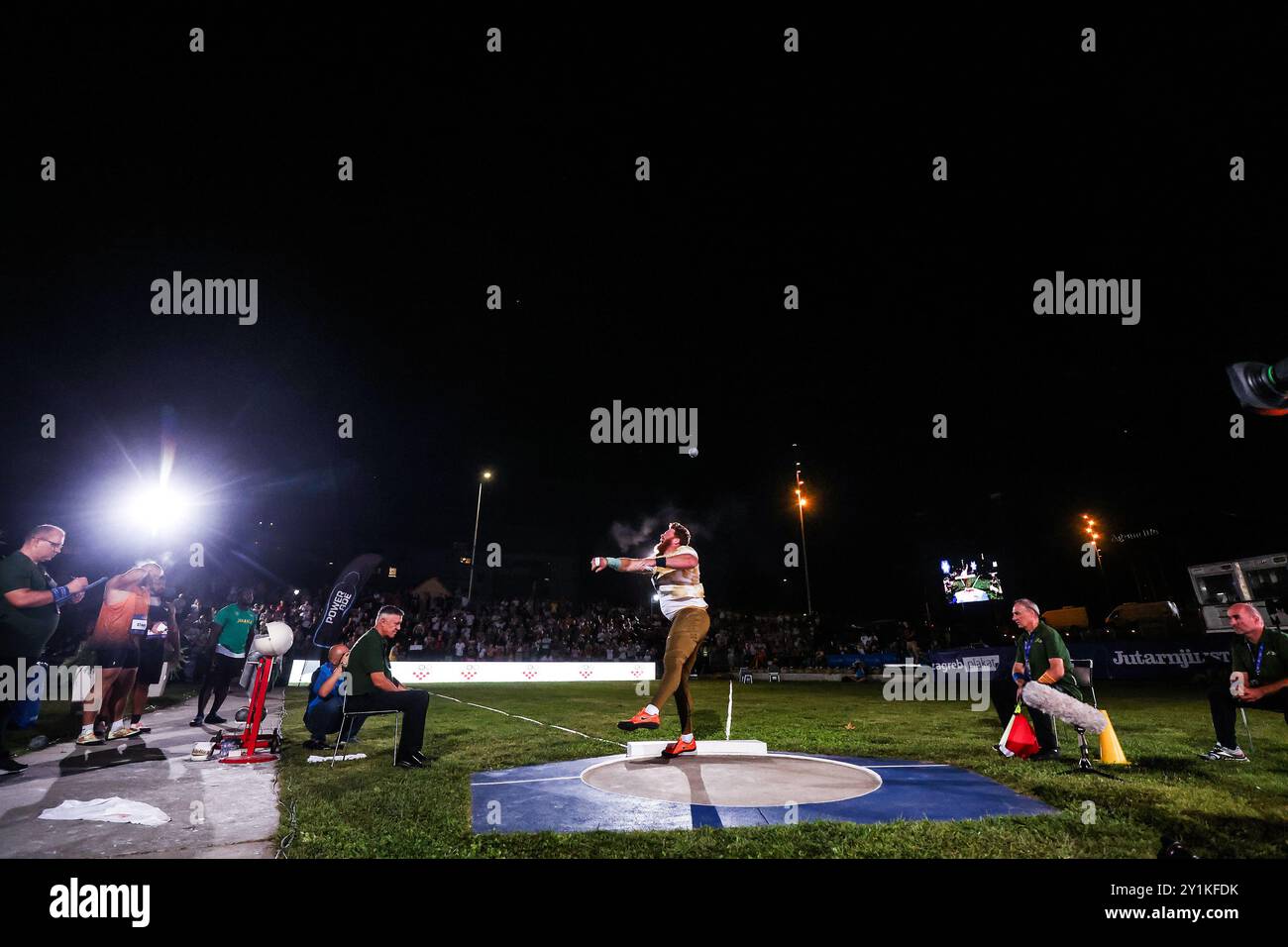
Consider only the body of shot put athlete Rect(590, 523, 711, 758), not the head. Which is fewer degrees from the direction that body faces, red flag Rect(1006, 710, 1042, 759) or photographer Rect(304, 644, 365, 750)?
the photographer

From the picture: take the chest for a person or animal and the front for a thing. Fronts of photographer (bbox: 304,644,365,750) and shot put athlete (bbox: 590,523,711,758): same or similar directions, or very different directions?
very different directions

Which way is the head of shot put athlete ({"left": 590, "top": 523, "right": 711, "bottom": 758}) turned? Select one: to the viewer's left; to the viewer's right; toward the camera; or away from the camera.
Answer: to the viewer's left

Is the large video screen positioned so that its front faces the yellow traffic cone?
yes

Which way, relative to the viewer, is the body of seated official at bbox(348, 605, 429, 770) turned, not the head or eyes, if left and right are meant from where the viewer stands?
facing to the right of the viewer

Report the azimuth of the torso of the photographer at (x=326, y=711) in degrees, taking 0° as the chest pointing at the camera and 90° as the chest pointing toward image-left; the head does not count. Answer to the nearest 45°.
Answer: approximately 270°

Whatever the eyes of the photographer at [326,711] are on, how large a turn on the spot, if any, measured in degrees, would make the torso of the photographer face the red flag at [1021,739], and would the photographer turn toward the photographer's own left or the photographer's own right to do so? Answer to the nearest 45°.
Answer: approximately 45° to the photographer's own right

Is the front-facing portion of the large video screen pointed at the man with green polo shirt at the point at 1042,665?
yes

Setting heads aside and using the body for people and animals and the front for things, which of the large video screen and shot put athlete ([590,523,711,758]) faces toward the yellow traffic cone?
the large video screen

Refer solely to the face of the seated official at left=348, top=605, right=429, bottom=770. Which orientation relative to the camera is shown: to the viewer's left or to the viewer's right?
to the viewer's right

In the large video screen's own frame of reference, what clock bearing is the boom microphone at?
The boom microphone is roughly at 12 o'clock from the large video screen.

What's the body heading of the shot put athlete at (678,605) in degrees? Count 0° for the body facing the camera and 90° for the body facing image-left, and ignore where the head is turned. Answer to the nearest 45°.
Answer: approximately 90°

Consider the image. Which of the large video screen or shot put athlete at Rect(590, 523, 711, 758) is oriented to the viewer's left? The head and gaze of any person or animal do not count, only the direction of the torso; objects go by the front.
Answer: the shot put athlete
